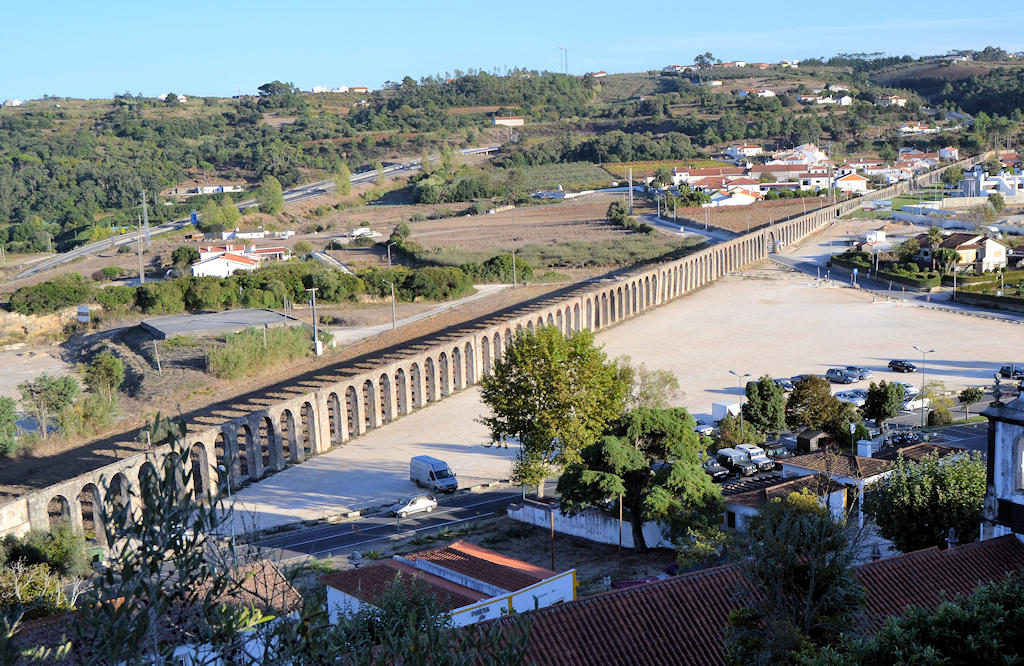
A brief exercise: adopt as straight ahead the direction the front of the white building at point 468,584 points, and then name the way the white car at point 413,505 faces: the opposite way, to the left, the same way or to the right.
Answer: to the right

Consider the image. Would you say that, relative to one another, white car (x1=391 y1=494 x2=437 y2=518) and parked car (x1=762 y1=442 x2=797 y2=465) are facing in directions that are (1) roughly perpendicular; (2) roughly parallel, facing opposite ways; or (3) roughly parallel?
roughly perpendicular

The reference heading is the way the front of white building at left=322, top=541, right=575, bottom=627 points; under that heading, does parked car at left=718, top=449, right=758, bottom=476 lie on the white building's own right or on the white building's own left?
on the white building's own left

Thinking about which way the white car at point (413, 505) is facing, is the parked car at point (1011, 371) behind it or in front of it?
behind

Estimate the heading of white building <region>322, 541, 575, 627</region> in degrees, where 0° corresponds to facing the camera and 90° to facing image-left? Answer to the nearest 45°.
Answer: approximately 315°

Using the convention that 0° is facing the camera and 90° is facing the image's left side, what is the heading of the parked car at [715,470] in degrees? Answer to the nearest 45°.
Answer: approximately 315°

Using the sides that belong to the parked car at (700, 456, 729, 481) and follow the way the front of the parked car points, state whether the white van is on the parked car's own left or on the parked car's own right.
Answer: on the parked car's own right
